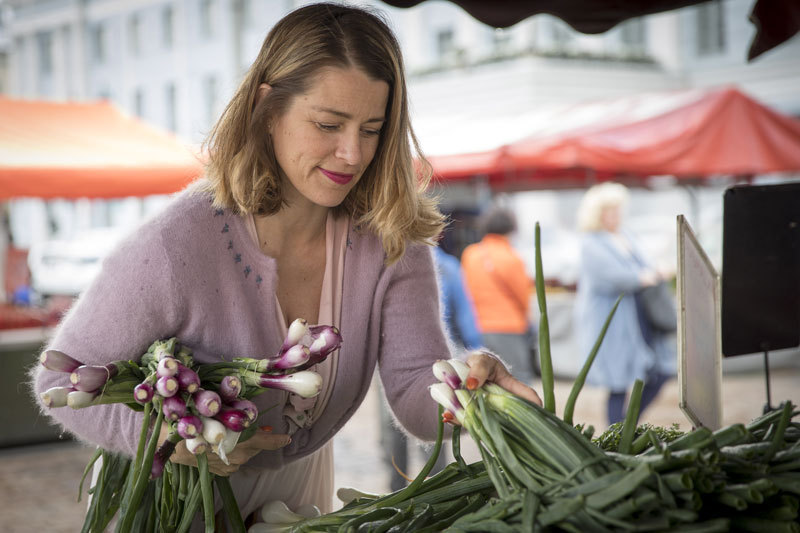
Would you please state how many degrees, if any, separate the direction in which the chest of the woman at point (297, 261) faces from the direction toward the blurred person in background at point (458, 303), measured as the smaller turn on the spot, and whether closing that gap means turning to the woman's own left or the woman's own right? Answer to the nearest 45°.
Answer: approximately 135° to the woman's own left

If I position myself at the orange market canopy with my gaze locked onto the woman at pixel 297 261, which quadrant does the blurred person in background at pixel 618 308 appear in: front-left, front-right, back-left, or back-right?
front-left

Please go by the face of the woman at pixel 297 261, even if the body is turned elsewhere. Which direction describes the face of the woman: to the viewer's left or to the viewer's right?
to the viewer's right

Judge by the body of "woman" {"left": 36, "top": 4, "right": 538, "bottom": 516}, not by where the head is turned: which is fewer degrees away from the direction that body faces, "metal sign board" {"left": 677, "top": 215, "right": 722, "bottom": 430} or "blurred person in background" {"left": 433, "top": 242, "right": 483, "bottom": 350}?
the metal sign board

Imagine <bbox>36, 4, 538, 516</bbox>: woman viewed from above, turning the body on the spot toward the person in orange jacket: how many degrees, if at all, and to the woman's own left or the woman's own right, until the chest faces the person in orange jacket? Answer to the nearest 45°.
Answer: approximately 135° to the woman's own left

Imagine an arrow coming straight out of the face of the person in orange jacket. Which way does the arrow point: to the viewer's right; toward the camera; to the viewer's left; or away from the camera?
away from the camera

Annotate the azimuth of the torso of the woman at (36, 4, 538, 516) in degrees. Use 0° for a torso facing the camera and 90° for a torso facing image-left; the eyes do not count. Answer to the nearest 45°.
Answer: approximately 315°

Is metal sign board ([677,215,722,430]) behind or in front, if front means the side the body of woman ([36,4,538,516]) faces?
in front

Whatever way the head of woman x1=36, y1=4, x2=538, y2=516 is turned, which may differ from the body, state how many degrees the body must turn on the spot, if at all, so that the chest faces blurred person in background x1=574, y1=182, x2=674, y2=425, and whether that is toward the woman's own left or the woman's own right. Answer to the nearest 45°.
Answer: approximately 90° to the woman's own left
